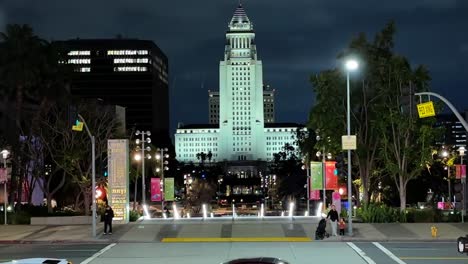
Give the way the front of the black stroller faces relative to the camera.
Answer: to the viewer's left

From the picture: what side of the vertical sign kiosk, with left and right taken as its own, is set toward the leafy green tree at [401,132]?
left

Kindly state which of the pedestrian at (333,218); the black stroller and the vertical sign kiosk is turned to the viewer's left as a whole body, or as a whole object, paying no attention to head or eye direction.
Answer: the black stroller

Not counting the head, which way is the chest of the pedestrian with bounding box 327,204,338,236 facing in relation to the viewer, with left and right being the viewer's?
facing the viewer

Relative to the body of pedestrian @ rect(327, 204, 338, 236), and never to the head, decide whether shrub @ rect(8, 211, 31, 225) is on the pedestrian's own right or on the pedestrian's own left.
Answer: on the pedestrian's own right

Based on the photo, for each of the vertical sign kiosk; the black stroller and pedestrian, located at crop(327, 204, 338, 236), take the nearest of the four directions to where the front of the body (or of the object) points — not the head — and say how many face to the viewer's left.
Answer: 1

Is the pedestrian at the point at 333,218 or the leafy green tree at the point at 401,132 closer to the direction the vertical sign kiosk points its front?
the pedestrian

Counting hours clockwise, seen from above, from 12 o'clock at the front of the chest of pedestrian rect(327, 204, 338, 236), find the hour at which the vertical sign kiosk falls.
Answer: The vertical sign kiosk is roughly at 4 o'clock from the pedestrian.

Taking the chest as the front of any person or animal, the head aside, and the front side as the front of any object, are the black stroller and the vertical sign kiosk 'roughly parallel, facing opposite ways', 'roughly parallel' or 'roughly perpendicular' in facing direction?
roughly perpendicular

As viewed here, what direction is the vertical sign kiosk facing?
toward the camera

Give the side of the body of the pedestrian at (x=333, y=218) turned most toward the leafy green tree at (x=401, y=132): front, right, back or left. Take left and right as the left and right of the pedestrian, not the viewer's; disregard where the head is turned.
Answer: back

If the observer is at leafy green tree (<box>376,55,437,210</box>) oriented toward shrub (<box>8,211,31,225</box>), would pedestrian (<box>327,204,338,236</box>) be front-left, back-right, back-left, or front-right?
front-left
